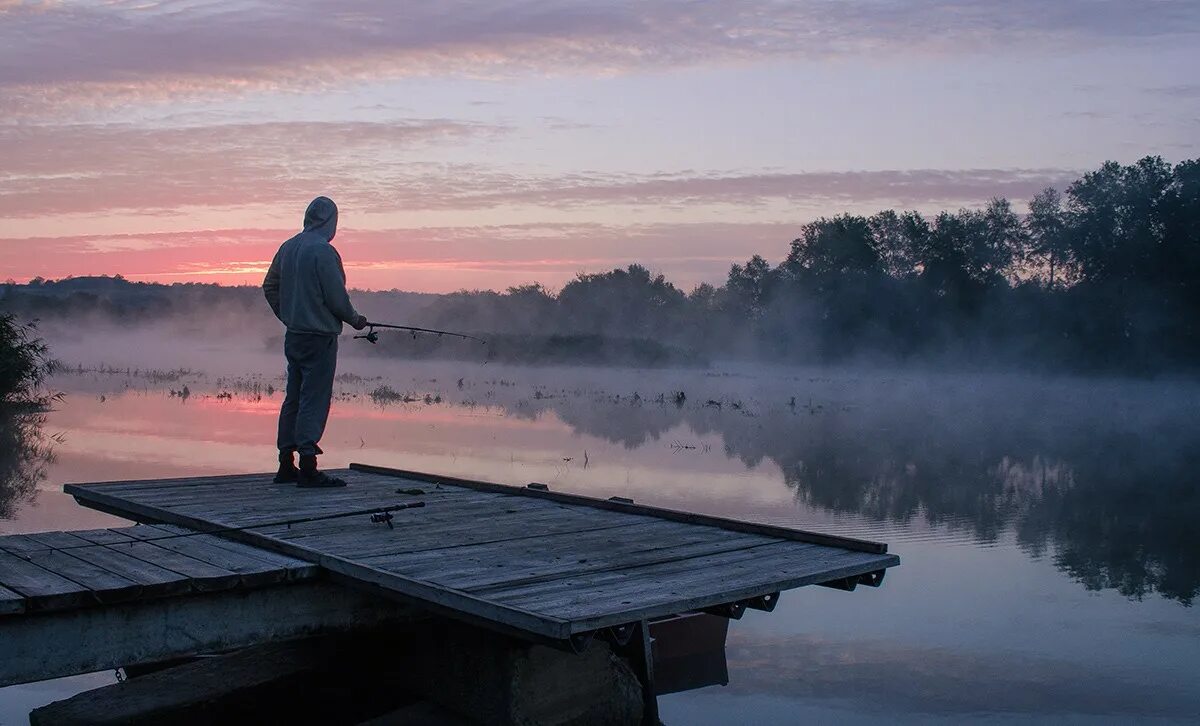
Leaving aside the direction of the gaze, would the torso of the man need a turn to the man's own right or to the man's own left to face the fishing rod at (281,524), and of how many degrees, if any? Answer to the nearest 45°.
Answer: approximately 135° to the man's own right

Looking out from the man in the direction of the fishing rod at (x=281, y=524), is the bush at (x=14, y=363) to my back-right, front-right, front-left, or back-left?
back-right

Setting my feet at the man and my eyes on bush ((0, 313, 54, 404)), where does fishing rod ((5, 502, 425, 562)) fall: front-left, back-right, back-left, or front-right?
back-left

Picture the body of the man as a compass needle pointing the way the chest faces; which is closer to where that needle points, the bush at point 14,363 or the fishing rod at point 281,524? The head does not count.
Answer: the bush

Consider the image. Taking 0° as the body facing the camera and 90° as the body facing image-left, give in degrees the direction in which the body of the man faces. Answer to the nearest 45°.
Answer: approximately 225°

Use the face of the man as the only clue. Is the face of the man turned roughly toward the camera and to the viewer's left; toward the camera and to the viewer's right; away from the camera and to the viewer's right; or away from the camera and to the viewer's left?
away from the camera and to the viewer's right

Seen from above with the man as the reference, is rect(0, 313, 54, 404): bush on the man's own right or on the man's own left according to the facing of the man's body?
on the man's own left
